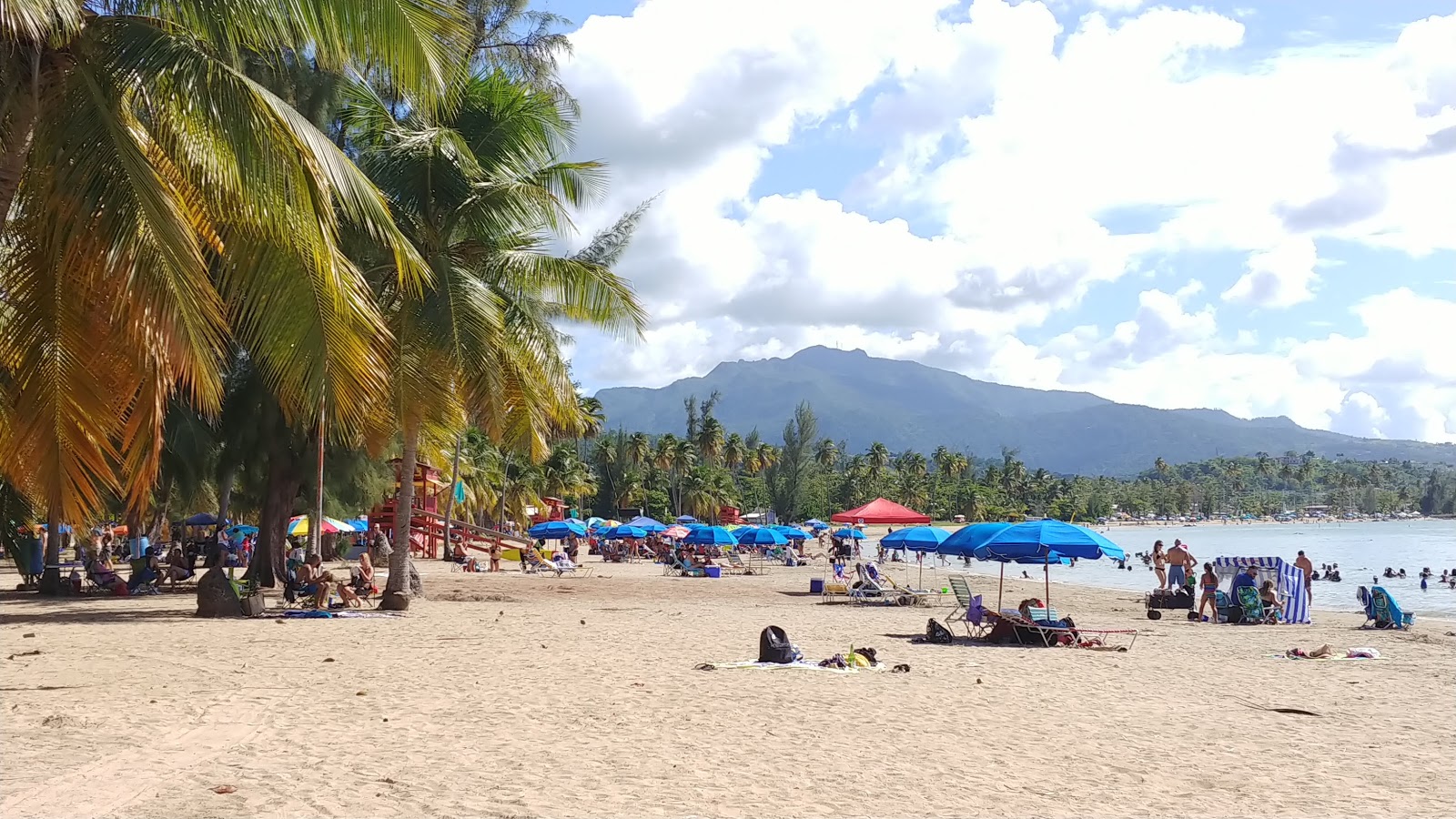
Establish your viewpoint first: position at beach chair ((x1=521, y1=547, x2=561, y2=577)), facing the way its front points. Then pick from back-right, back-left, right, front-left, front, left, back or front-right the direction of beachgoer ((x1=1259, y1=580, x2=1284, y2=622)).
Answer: front-right

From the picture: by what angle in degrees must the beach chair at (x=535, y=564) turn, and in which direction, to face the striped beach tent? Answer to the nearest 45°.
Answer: approximately 45° to its right

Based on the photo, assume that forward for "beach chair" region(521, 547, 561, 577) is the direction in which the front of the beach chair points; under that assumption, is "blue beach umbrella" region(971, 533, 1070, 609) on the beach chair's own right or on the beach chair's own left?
on the beach chair's own right

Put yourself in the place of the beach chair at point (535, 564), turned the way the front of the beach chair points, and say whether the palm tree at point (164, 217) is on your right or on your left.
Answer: on your right

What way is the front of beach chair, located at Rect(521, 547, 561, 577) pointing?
to the viewer's right

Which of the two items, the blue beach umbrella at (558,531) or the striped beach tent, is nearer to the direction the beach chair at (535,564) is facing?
the striped beach tent

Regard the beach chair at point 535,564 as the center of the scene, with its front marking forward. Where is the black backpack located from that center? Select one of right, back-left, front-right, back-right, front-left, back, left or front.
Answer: right

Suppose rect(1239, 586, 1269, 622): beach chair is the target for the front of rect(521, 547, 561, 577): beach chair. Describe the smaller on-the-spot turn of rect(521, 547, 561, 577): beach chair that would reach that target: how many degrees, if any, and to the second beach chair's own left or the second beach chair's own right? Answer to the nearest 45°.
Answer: approximately 45° to the second beach chair's own right

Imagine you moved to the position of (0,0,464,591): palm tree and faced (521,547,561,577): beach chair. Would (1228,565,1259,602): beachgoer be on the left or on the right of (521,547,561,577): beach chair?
right

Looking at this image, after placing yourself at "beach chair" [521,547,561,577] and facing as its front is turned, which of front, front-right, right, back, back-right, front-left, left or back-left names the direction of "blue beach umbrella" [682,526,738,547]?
front
